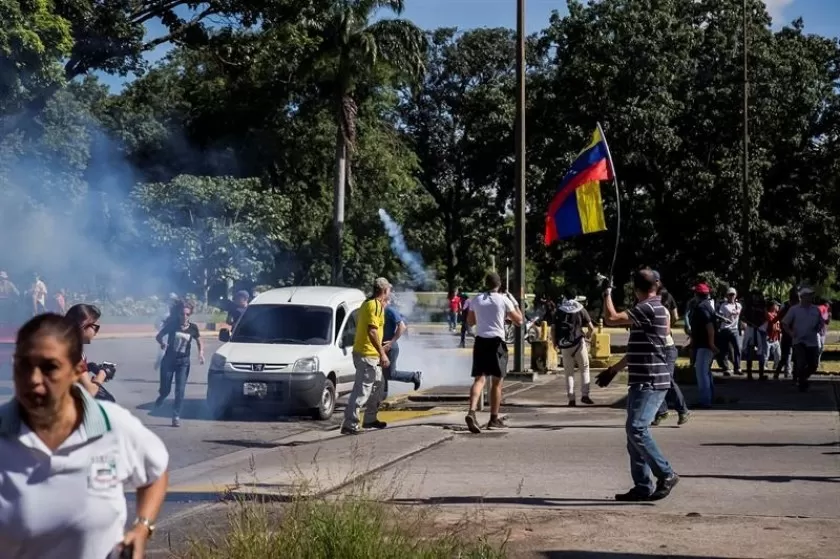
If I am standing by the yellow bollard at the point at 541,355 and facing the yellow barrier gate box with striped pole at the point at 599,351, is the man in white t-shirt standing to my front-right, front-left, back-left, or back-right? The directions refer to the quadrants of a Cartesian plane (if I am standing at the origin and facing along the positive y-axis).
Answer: back-right

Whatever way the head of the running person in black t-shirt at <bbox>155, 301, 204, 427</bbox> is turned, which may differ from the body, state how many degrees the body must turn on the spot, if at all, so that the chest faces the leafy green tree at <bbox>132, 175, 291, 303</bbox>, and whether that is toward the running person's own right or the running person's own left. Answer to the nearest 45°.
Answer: approximately 180°

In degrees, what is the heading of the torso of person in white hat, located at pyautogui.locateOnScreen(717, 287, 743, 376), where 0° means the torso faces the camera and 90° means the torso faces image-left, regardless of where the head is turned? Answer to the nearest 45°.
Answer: approximately 0°

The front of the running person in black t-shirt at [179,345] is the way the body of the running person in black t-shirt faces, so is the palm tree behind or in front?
behind

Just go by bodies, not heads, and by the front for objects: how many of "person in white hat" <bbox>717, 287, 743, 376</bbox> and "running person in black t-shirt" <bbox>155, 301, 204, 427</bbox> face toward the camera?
2

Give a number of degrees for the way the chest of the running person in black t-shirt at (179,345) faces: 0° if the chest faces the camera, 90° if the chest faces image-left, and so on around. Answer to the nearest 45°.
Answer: approximately 0°

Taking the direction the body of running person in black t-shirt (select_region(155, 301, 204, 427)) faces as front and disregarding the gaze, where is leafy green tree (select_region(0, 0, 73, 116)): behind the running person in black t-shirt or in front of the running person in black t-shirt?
behind

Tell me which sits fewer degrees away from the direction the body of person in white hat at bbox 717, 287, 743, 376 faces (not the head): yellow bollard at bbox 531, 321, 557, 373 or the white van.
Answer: the white van

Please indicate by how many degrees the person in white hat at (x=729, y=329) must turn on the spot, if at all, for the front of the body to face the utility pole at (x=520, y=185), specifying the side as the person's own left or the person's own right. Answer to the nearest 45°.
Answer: approximately 45° to the person's own right

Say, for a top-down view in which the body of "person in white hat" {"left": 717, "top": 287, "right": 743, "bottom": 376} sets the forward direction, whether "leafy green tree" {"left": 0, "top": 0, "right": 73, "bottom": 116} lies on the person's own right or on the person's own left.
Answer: on the person's own right

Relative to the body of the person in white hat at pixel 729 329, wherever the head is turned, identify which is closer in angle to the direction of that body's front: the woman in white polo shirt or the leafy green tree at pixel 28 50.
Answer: the woman in white polo shirt
